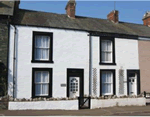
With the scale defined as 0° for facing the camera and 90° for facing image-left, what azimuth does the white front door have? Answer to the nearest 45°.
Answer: approximately 0°
